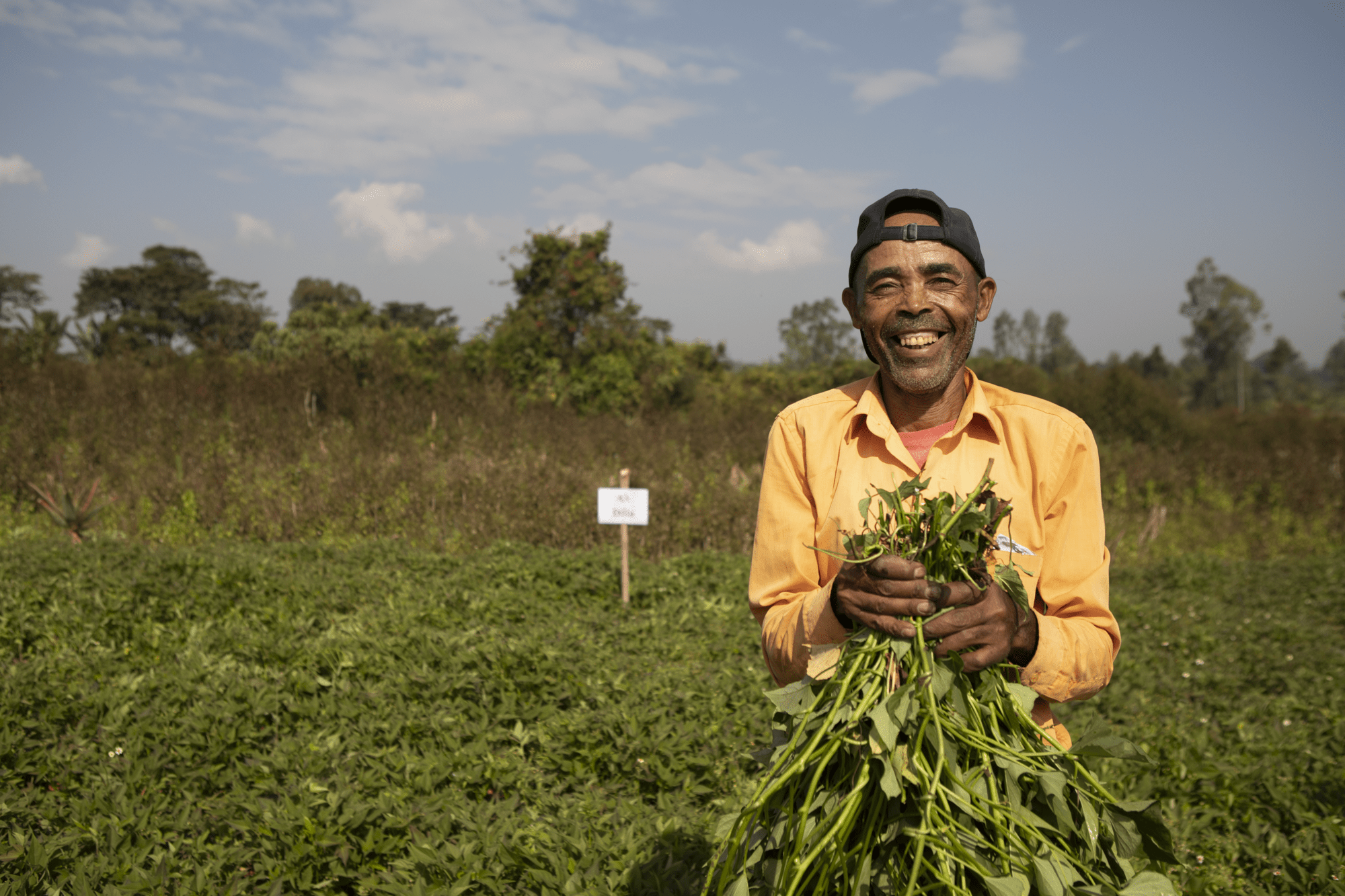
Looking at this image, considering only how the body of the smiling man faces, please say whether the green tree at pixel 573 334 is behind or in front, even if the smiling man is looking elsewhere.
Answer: behind

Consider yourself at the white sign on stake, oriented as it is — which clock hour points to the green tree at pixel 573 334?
The green tree is roughly at 6 o'clock from the white sign on stake.

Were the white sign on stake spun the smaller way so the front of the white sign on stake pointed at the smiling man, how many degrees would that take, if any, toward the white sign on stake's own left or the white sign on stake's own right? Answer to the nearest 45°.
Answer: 0° — it already faces them

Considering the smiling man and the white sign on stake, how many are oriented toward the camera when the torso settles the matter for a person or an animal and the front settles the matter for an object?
2

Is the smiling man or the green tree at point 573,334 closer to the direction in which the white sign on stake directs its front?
the smiling man

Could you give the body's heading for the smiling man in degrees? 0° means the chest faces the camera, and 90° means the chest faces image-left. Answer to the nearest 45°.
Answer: approximately 0°

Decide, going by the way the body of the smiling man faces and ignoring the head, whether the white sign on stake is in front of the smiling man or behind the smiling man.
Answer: behind
